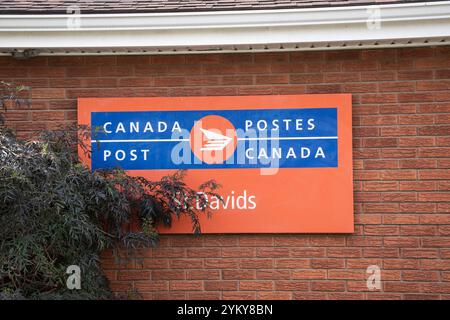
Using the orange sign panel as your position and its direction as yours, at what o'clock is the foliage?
The foliage is roughly at 2 o'clock from the orange sign panel.

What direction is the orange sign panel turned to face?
toward the camera
